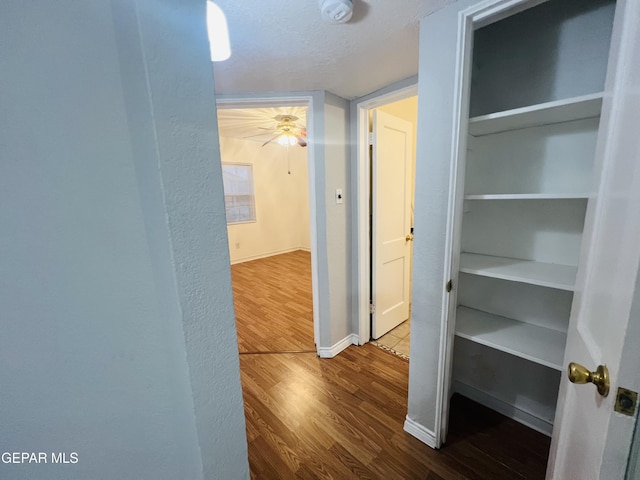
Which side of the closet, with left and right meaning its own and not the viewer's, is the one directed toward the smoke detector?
front

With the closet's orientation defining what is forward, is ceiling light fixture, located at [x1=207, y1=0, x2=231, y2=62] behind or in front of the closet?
in front

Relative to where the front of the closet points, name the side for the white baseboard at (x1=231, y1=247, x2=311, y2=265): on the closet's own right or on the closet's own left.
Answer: on the closet's own right

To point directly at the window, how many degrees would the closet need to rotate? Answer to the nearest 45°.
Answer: approximately 45° to its right

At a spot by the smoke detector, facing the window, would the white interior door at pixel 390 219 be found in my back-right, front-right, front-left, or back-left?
front-right

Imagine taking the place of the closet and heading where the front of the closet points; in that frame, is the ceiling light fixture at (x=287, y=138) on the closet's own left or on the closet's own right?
on the closet's own right

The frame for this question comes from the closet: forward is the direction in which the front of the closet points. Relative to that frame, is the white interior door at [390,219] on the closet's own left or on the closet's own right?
on the closet's own right

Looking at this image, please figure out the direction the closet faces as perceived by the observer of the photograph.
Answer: facing the viewer and to the left of the viewer
